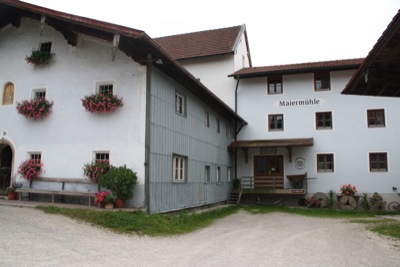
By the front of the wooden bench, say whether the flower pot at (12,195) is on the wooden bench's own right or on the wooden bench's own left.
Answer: on the wooden bench's own right

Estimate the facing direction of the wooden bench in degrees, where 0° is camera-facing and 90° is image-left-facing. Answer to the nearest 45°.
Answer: approximately 45°

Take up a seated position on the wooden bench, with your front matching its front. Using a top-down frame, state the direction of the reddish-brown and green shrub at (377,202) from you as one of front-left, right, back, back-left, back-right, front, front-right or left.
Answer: back-left

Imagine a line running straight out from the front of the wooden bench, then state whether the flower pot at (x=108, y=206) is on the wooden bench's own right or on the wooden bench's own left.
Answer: on the wooden bench's own left

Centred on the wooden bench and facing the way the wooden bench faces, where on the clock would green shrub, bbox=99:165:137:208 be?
The green shrub is roughly at 9 o'clock from the wooden bench.

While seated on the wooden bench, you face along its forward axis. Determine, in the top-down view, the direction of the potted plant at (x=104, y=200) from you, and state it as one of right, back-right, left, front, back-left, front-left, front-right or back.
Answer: left

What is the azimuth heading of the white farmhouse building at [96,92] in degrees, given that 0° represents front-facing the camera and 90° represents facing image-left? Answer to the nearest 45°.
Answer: approximately 45°
